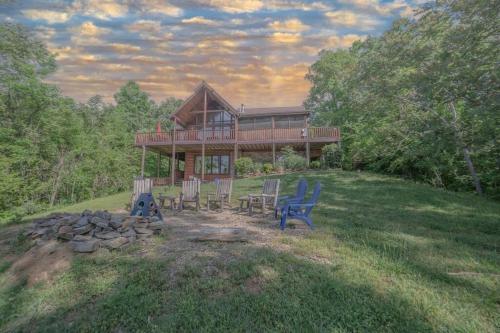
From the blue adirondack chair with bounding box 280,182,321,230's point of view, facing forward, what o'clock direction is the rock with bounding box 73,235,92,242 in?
The rock is roughly at 11 o'clock from the blue adirondack chair.

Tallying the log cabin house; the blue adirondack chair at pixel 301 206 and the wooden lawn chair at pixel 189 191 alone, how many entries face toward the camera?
2

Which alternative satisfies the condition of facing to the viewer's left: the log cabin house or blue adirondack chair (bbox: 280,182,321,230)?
the blue adirondack chair

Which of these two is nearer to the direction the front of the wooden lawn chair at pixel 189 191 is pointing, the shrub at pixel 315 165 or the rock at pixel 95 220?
the rock

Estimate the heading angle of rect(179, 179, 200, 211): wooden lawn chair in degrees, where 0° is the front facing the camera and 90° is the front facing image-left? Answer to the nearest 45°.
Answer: approximately 0°

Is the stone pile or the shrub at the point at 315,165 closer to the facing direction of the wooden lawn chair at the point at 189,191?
the stone pile

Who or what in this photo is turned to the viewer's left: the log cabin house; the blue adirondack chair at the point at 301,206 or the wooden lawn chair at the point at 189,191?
the blue adirondack chair

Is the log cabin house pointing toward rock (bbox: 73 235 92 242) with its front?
yes

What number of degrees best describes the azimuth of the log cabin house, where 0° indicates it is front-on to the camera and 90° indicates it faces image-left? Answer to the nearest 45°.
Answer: approximately 0°

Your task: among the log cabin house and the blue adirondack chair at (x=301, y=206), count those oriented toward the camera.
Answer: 1

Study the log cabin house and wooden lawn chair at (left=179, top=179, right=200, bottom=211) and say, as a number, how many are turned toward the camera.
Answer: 2

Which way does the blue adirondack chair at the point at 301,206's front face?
to the viewer's left

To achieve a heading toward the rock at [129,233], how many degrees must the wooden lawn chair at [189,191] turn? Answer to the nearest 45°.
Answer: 0° — it already faces it
